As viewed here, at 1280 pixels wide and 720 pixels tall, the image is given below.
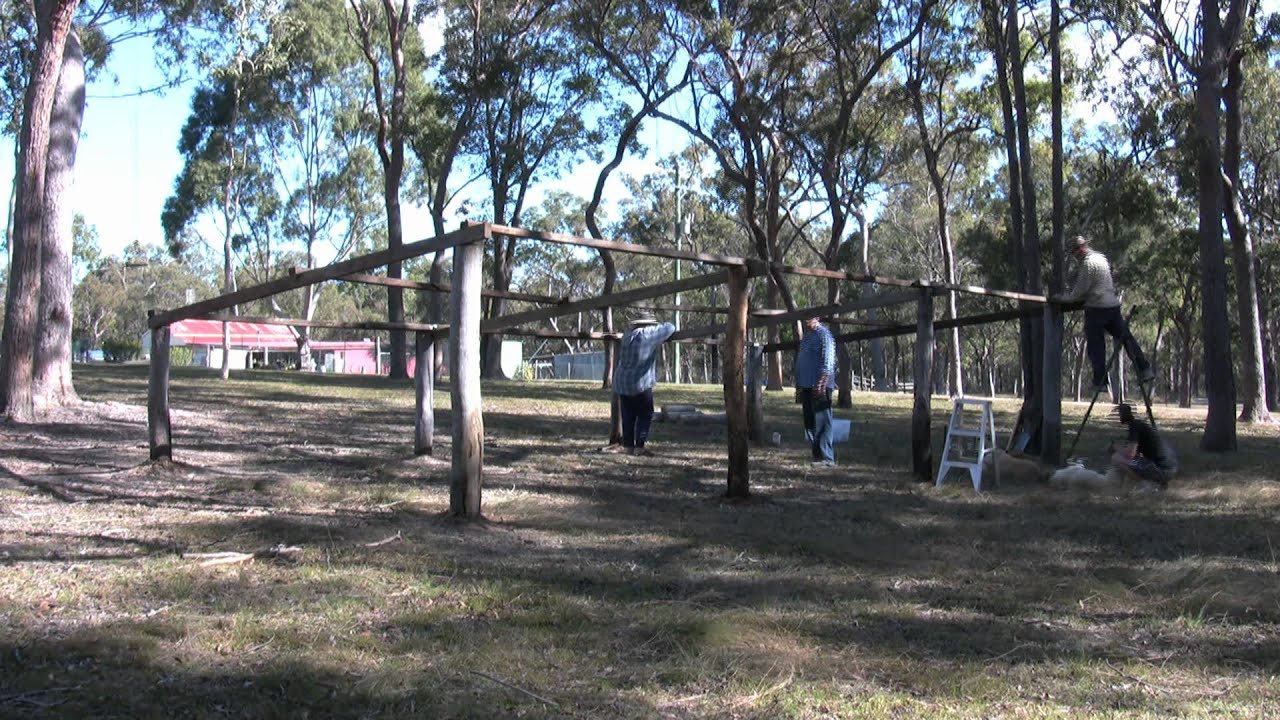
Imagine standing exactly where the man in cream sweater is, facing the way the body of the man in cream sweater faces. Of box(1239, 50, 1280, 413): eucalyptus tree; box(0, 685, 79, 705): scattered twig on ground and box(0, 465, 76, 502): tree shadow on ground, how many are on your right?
1

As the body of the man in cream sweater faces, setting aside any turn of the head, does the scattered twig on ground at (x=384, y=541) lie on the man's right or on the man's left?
on the man's left

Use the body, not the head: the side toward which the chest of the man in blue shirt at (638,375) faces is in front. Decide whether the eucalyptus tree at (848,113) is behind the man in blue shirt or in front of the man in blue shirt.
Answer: in front

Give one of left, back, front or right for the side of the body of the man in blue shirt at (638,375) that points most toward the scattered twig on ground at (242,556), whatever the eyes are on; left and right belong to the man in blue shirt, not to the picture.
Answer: back

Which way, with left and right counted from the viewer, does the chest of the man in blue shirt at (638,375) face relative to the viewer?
facing away from the viewer and to the right of the viewer

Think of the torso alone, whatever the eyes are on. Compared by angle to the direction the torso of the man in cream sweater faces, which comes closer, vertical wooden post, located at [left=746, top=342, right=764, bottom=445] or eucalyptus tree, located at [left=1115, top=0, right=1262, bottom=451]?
the vertical wooden post

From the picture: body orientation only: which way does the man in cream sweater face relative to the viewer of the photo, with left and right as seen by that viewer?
facing to the left of the viewer

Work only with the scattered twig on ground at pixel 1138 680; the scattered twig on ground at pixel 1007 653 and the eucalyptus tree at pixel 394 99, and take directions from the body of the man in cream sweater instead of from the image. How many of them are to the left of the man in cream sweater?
2

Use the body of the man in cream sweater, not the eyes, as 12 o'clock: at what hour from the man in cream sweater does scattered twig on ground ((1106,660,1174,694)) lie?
The scattered twig on ground is roughly at 9 o'clock from the man in cream sweater.

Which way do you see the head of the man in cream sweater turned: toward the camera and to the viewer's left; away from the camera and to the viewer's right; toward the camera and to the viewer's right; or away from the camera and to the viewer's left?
toward the camera and to the viewer's left

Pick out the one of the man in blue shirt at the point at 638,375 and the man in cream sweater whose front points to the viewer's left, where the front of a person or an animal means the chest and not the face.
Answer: the man in cream sweater

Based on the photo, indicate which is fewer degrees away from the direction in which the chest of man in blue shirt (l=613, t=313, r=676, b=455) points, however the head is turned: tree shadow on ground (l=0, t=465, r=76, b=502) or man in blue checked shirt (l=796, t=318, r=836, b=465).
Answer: the man in blue checked shirt

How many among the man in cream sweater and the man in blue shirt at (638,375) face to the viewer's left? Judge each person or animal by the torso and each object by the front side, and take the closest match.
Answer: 1

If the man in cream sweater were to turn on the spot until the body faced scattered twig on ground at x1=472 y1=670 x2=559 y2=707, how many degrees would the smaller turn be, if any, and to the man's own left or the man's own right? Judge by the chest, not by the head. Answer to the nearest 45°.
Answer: approximately 90° to the man's own left

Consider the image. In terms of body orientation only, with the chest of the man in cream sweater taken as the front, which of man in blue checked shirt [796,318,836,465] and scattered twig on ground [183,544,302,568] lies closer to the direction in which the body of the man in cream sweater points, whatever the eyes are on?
the man in blue checked shirt

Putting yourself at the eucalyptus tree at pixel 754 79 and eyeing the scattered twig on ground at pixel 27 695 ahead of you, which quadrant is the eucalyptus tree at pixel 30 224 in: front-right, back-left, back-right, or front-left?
front-right

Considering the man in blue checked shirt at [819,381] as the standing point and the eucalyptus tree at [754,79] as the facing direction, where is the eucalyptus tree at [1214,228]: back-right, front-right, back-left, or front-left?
front-right

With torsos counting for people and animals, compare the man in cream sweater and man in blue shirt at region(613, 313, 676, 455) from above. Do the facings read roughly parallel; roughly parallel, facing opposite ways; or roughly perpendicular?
roughly perpendicular

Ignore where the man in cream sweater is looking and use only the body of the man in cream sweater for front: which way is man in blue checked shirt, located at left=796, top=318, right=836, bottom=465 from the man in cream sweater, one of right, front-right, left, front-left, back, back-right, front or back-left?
front
